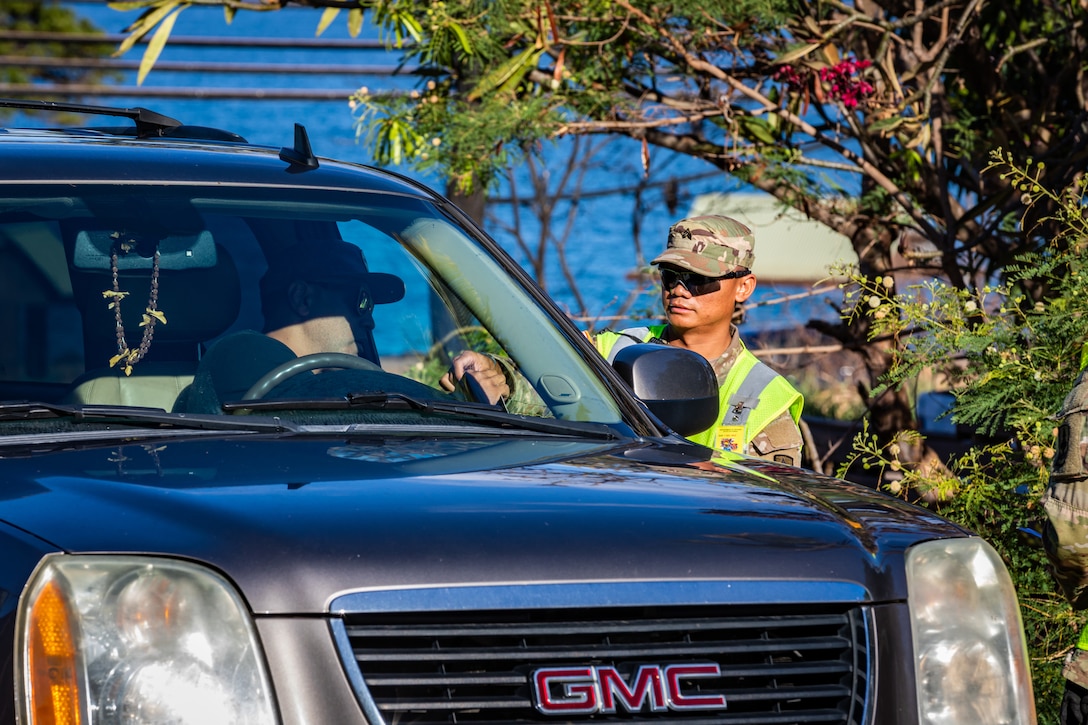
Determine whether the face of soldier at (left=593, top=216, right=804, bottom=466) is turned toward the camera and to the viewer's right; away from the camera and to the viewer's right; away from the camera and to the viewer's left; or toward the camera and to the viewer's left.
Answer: toward the camera and to the viewer's left

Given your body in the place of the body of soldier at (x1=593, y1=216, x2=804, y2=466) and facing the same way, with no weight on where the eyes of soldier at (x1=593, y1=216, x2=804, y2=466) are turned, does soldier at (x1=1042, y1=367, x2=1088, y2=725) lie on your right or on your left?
on your left

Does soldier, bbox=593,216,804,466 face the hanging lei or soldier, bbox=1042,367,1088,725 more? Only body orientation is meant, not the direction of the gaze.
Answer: the hanging lei

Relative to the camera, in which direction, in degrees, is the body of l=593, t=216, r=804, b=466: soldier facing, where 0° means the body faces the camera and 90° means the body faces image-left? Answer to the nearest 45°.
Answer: approximately 45°

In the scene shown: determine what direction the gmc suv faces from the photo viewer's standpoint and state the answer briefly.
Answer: facing the viewer and to the right of the viewer

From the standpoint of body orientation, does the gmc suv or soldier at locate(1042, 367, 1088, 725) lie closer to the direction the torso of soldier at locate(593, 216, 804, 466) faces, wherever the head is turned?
the gmc suv

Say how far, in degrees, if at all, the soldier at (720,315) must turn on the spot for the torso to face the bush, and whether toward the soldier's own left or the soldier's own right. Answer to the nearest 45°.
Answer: approximately 135° to the soldier's own left

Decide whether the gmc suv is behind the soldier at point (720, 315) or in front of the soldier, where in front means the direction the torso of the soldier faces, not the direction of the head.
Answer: in front

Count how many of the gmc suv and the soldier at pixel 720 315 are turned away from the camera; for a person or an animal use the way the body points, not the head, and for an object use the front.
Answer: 0

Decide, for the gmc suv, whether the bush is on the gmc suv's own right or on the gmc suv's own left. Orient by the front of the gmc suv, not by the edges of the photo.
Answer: on the gmc suv's own left

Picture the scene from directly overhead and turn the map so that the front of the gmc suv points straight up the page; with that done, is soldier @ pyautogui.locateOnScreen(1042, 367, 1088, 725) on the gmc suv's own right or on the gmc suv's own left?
on the gmc suv's own left

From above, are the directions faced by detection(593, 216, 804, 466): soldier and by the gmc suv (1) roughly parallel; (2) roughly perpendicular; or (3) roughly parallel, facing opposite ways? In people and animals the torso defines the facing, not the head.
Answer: roughly perpendicular

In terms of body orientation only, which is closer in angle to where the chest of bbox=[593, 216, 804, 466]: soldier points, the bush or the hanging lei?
the hanging lei
